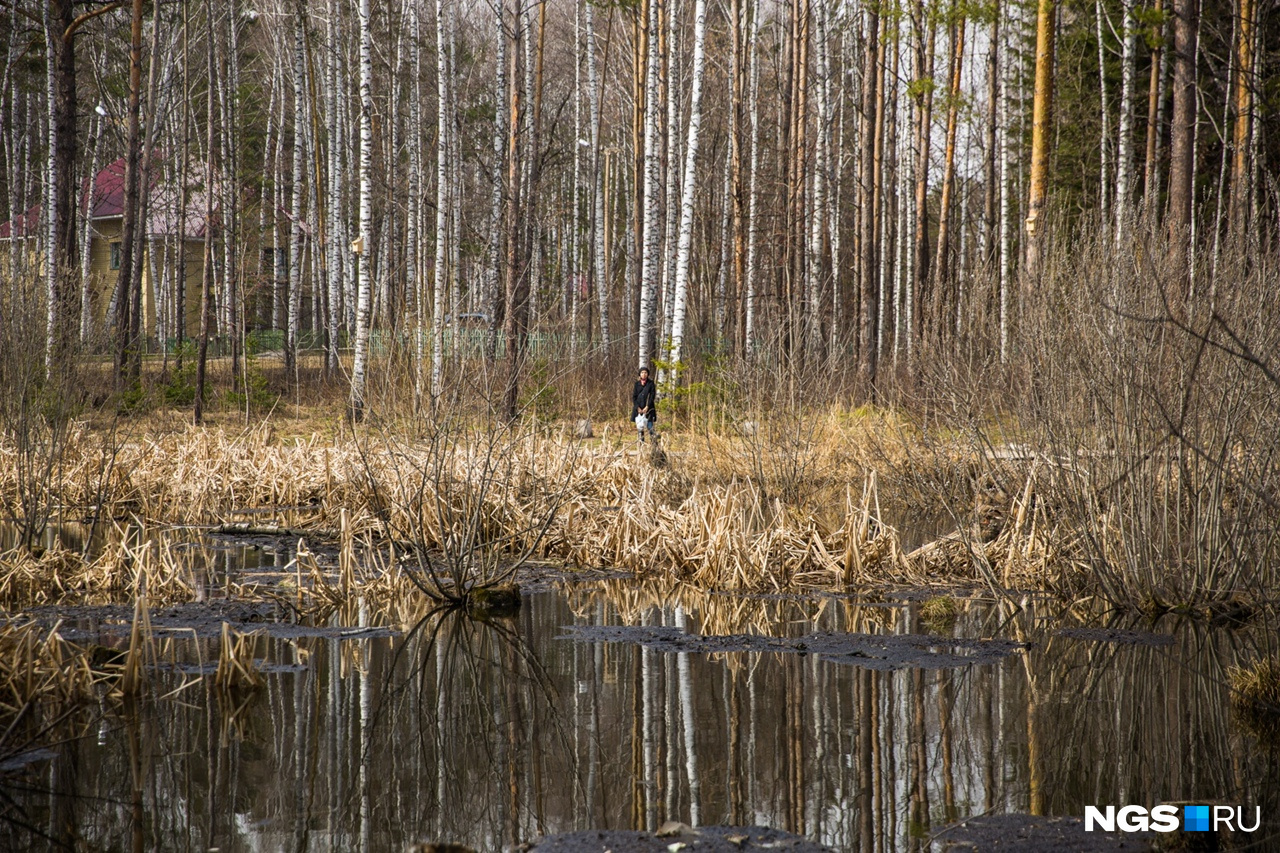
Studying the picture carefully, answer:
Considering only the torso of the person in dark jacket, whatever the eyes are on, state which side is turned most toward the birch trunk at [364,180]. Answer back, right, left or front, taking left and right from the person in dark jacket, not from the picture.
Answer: right

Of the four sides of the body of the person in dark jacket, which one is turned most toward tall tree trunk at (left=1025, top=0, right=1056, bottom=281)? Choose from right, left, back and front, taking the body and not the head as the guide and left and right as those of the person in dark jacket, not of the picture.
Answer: left

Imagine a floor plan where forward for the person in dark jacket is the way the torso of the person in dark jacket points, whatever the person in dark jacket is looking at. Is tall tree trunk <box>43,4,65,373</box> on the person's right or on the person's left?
on the person's right

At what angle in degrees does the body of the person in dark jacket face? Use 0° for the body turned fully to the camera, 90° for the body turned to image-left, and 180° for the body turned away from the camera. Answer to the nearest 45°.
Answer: approximately 0°
